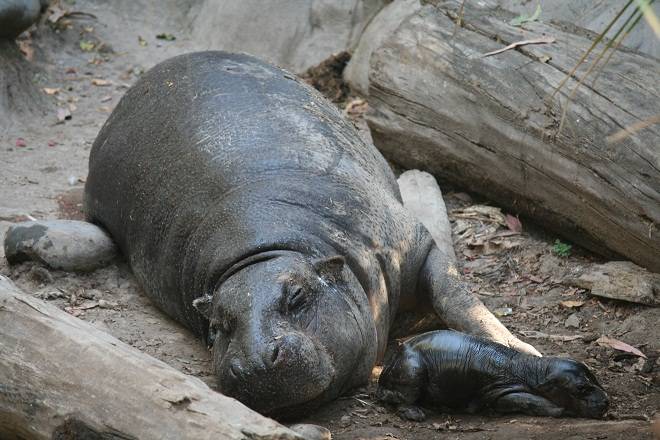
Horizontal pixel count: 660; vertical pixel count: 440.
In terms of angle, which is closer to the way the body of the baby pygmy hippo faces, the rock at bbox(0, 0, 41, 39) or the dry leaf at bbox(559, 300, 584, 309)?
the dry leaf

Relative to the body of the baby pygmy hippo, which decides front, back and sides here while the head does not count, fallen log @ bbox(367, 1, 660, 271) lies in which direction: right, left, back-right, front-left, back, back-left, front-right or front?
left

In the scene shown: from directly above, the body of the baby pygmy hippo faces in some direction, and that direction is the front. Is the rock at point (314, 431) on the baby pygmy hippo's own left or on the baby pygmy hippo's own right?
on the baby pygmy hippo's own right

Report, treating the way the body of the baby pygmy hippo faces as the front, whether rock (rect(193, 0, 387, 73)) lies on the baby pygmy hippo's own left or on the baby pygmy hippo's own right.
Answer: on the baby pygmy hippo's own left

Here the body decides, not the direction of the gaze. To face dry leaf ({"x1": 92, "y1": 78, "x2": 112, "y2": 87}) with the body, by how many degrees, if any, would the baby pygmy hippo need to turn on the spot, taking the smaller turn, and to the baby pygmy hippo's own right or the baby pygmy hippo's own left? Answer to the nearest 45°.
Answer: approximately 135° to the baby pygmy hippo's own left

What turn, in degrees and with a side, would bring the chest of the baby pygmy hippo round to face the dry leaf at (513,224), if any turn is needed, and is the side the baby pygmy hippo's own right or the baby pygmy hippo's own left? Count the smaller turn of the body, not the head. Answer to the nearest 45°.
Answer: approximately 90° to the baby pygmy hippo's own left

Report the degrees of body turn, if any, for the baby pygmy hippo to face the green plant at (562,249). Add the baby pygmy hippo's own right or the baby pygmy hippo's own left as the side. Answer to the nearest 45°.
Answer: approximately 90° to the baby pygmy hippo's own left

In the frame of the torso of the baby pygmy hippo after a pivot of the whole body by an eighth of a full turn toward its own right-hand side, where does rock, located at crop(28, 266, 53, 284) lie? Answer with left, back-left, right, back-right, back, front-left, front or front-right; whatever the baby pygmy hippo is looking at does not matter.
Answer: back-right

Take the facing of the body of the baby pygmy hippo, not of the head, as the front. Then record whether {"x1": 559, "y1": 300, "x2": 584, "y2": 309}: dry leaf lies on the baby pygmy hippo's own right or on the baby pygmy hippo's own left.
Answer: on the baby pygmy hippo's own left

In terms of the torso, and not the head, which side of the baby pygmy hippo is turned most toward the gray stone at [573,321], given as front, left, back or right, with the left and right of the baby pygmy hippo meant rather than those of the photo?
left

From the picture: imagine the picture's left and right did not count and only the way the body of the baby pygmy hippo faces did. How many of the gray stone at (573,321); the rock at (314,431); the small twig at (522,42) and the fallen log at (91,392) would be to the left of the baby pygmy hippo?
2

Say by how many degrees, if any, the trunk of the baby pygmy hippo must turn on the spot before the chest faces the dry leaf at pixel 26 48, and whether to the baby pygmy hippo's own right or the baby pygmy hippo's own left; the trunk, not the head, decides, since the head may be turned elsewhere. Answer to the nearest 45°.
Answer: approximately 135° to the baby pygmy hippo's own left

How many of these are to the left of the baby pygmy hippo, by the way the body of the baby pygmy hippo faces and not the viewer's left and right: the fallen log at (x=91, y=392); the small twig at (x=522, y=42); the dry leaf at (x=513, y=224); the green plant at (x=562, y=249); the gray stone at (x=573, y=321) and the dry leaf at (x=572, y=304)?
5

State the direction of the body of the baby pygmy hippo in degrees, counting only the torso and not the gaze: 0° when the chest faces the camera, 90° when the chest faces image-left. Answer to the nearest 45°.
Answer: approximately 270°
